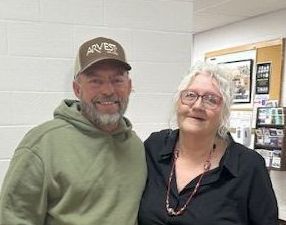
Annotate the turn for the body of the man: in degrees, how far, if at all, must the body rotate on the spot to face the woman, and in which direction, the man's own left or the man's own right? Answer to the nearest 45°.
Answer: approximately 45° to the man's own left

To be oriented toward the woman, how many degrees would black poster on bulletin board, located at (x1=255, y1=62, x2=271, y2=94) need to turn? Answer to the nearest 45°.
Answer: approximately 45° to its left

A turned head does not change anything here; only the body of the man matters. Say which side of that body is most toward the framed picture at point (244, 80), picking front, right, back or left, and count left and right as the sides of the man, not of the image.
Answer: left

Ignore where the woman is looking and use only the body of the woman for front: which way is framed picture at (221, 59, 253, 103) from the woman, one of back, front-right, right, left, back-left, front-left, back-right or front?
back-right

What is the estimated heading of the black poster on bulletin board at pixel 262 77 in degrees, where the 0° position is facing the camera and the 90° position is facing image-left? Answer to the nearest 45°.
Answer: approximately 45°
